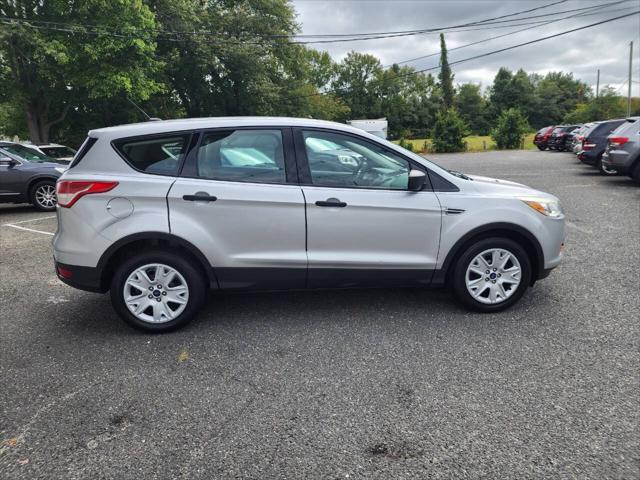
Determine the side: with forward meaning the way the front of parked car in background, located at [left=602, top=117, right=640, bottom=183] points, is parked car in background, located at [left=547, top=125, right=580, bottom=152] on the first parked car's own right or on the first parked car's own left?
on the first parked car's own left

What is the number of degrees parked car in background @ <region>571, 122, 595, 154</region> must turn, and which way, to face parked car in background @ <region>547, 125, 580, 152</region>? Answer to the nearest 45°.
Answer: approximately 45° to its left

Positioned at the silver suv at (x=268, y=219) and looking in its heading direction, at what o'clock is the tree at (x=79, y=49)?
The tree is roughly at 8 o'clock from the silver suv.

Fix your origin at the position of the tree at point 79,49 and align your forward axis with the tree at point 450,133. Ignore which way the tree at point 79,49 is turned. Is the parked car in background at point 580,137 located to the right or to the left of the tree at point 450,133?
right

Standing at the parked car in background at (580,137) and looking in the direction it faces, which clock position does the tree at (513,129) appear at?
The tree is roughly at 10 o'clock from the parked car in background.

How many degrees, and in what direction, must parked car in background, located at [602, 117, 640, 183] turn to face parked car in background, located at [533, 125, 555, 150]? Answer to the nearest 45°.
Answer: approximately 45° to its left

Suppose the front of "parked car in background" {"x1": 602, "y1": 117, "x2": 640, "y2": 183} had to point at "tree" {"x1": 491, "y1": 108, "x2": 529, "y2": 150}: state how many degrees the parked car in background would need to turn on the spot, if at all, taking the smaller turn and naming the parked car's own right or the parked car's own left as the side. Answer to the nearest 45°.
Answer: approximately 45° to the parked car's own left

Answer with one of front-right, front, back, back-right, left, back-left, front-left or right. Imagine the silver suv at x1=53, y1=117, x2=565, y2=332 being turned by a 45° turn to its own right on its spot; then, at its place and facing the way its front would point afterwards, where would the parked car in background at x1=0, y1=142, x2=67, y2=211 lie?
back

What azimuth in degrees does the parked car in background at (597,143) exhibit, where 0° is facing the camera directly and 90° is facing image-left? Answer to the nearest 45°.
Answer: approximately 225°
